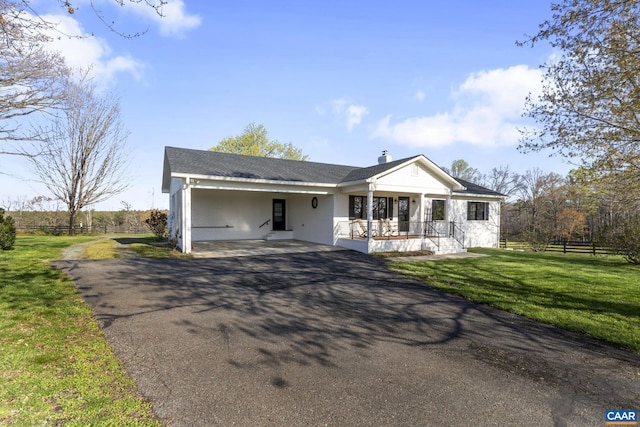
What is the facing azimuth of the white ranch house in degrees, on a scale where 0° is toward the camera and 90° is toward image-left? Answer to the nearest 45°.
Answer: approximately 315°

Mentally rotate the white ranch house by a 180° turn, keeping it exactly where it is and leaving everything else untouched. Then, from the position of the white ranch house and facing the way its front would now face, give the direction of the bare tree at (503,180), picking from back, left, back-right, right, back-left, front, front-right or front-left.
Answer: right

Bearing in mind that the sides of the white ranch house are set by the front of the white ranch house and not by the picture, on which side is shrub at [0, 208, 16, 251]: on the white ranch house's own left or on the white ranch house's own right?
on the white ranch house's own right

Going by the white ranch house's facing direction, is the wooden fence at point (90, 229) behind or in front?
behind

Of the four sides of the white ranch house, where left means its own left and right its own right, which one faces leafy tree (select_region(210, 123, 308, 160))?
back
